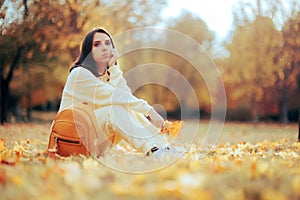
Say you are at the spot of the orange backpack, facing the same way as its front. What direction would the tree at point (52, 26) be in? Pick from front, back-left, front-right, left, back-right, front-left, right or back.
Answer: back-right

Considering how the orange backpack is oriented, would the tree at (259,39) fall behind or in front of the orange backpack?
behind

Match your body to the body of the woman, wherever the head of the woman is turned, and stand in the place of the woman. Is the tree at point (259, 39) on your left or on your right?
on your left

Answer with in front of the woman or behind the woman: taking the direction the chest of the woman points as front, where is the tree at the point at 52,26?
behind

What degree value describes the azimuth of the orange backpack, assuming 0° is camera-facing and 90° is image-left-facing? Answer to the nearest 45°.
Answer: approximately 45°
